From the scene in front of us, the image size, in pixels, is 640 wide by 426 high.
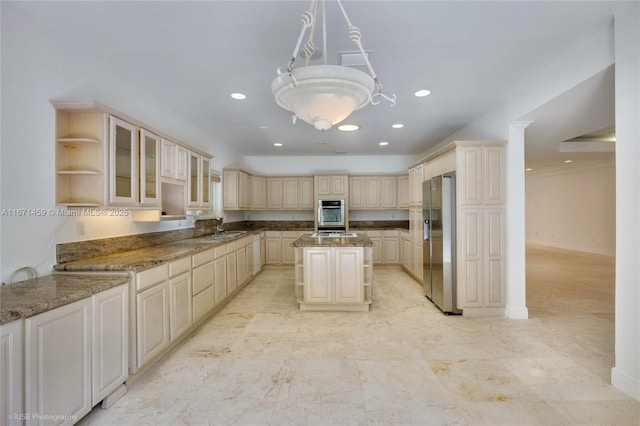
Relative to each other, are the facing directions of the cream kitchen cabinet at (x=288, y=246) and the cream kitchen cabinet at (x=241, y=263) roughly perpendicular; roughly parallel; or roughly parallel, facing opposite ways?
roughly perpendicular

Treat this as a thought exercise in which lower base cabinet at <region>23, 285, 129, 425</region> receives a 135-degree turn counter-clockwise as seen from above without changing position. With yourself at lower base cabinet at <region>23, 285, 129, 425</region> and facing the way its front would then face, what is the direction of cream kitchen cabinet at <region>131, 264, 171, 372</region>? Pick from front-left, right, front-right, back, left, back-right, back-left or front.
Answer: front-right

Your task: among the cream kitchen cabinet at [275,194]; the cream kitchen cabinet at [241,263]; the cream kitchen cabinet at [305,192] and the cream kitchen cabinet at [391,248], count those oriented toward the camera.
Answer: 3

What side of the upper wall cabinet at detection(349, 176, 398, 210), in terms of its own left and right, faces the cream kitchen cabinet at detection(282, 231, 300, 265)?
right

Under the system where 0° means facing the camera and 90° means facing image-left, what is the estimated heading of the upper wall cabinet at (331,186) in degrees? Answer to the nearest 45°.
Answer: approximately 0°

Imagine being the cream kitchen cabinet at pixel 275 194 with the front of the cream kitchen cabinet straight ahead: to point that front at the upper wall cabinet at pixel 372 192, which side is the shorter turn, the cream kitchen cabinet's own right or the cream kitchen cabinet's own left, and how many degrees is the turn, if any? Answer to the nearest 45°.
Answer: approximately 90° to the cream kitchen cabinet's own left

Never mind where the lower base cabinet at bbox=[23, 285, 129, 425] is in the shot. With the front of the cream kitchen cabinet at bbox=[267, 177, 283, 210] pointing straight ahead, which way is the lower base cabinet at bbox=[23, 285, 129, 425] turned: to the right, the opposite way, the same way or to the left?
to the left

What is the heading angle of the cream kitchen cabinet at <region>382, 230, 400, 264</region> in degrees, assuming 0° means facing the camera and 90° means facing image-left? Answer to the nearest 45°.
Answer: approximately 0°

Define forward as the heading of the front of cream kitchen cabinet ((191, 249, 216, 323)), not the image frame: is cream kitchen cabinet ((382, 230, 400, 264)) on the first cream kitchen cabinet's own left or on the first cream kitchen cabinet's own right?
on the first cream kitchen cabinet's own left

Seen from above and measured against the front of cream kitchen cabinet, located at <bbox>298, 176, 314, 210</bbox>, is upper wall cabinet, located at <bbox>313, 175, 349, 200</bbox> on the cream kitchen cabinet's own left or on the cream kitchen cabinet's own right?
on the cream kitchen cabinet's own left

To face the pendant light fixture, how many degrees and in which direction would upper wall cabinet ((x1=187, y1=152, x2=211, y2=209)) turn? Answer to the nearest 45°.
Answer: approximately 45° to its right
